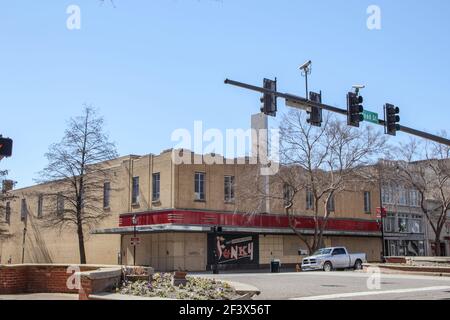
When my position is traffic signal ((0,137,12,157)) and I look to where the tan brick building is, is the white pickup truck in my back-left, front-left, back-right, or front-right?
front-right

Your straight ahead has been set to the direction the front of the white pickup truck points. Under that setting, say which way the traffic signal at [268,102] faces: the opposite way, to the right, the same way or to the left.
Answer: to the right

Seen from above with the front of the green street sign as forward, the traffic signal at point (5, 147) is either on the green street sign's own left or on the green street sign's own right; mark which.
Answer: on the green street sign's own right

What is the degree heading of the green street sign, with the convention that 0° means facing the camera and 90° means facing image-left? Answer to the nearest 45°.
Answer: approximately 315°

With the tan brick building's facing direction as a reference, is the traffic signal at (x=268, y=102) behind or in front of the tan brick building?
in front

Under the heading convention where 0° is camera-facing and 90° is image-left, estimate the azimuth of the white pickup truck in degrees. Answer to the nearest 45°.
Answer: approximately 45°

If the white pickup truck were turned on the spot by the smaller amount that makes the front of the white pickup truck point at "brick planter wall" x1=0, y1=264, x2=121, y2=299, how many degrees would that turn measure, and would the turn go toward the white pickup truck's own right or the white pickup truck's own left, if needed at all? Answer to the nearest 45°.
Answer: approximately 45° to the white pickup truck's own left

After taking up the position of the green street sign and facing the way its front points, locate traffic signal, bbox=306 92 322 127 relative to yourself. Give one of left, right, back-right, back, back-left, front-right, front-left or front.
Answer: right

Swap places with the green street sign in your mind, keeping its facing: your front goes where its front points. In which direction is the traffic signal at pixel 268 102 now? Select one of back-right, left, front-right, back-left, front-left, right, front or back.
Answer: right

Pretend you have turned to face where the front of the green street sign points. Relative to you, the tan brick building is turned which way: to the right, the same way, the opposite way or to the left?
the same way

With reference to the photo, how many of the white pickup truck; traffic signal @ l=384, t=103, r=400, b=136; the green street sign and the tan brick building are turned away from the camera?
0
